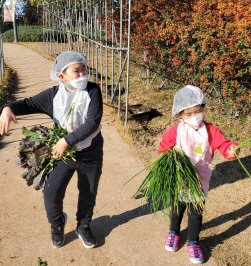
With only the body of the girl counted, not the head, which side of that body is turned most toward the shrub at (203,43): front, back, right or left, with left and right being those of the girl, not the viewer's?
back

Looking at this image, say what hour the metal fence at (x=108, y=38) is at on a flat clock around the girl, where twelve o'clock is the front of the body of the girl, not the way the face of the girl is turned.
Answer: The metal fence is roughly at 5 o'clock from the girl.

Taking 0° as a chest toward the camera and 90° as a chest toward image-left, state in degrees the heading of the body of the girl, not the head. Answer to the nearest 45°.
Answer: approximately 0°
